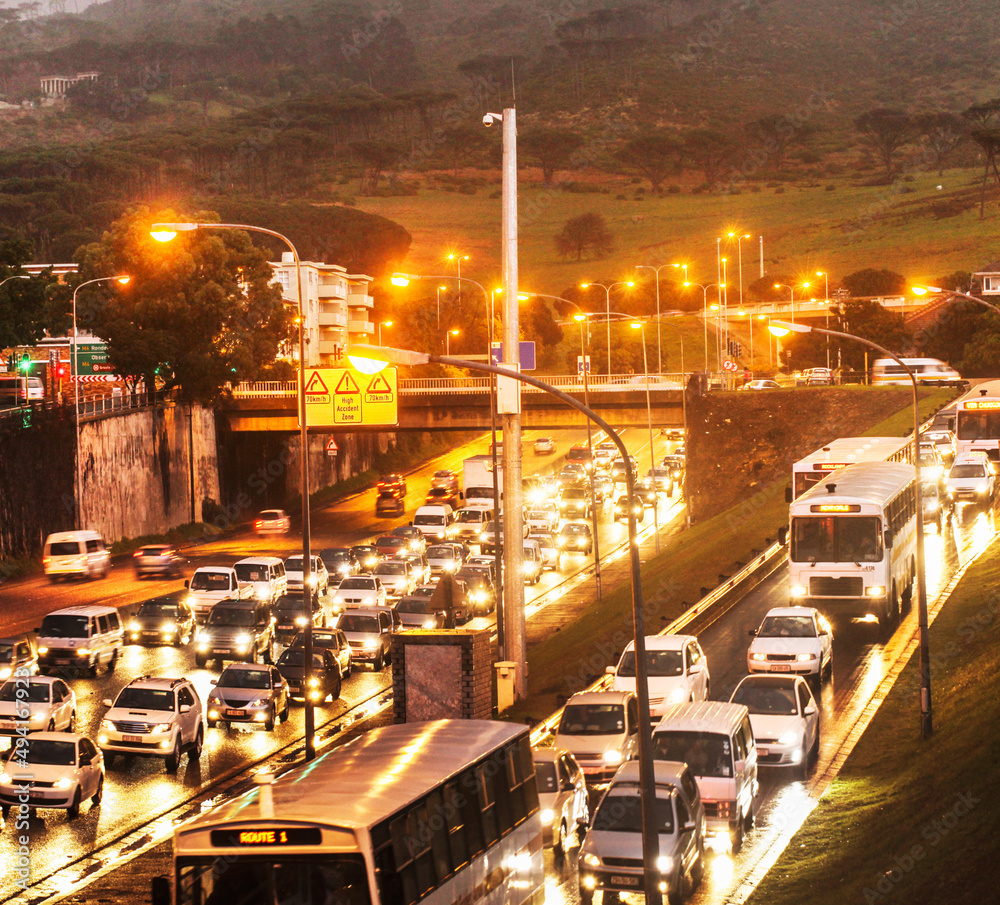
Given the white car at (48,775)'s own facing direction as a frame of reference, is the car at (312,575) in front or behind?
behind

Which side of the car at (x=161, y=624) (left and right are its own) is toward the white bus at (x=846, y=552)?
left

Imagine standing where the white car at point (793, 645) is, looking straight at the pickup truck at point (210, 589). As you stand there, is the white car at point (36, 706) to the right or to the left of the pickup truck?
left

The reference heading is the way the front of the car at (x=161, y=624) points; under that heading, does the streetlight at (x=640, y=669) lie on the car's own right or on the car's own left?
on the car's own left

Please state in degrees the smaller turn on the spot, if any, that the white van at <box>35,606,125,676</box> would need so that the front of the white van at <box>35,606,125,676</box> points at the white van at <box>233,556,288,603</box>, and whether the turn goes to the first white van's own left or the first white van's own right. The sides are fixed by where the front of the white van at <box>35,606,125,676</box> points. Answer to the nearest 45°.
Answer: approximately 180°

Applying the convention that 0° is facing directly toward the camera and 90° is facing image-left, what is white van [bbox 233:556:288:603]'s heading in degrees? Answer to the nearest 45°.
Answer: approximately 45°

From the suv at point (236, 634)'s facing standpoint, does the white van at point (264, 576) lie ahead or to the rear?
to the rear

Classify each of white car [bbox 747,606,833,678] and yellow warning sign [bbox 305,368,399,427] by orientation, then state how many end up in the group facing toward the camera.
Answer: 2

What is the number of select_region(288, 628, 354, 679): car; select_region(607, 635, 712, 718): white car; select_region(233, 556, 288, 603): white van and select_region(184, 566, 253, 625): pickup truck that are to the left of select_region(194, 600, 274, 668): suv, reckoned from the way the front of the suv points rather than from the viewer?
2

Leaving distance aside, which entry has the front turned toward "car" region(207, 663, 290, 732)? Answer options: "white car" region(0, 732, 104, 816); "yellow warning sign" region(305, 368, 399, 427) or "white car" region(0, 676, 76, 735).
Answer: the yellow warning sign

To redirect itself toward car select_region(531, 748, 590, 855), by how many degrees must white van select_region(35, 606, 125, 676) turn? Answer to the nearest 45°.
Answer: approximately 45° to its left
